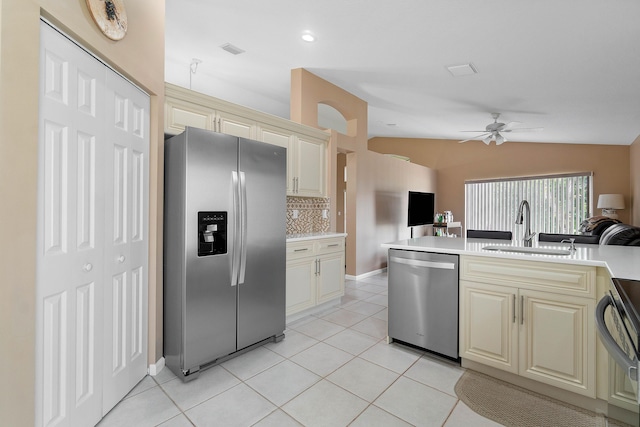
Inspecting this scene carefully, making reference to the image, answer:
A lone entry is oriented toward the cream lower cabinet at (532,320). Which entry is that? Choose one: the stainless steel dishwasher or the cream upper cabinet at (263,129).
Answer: the cream upper cabinet

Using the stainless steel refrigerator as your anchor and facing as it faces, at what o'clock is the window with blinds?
The window with blinds is roughly at 10 o'clock from the stainless steel refrigerator.

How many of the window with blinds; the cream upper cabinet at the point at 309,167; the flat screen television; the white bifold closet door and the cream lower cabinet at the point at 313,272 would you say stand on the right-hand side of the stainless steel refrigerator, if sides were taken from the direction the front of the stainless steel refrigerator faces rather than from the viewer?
1

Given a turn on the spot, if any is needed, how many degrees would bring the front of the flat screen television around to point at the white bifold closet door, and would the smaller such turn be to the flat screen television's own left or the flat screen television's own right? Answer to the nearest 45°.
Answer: approximately 45° to the flat screen television's own right

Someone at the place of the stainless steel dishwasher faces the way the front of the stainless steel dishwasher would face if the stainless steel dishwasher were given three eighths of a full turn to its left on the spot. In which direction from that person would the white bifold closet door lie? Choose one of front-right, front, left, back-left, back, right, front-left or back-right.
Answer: back-right

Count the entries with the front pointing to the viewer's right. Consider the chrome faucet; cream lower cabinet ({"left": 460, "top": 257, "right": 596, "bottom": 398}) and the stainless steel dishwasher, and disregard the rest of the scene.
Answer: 0

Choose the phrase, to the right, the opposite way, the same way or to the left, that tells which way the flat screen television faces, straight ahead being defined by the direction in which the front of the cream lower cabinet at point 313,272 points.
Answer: the same way

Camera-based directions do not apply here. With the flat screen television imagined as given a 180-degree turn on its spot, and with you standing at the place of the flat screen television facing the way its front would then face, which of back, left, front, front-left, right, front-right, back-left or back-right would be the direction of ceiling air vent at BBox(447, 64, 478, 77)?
back-left

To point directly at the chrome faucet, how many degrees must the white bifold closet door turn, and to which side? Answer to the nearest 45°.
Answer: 0° — it already faces it

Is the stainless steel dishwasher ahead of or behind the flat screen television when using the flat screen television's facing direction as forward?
ahead

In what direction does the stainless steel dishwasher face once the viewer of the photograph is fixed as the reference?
facing the viewer and to the left of the viewer

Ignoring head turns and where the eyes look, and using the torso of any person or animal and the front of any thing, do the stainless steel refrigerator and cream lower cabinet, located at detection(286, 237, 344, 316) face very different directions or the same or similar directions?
same or similar directions
